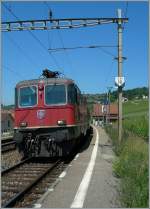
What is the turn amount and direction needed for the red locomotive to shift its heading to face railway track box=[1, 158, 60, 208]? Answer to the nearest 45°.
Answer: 0° — it already faces it

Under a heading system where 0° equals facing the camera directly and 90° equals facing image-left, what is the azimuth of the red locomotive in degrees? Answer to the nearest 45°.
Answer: approximately 0°
